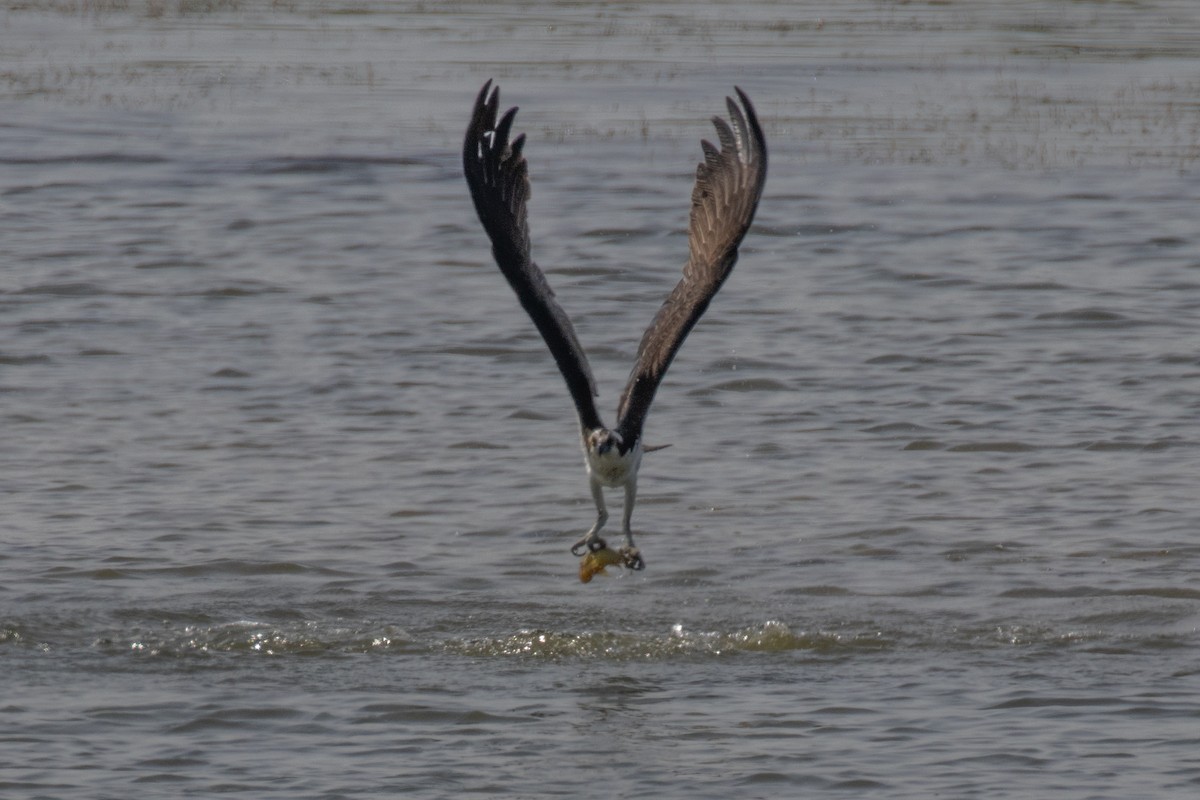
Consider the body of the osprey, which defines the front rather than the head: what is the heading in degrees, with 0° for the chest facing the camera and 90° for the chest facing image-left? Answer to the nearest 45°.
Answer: approximately 0°
